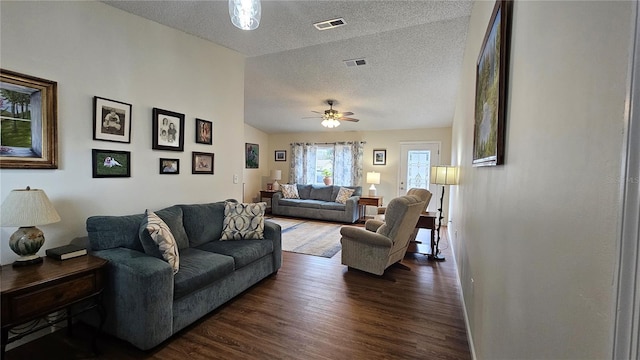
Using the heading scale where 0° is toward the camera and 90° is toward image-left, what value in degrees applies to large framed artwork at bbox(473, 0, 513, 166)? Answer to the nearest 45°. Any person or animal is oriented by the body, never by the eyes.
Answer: approximately 90°

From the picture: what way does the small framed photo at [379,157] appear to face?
toward the camera

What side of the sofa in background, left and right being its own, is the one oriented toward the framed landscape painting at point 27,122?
front

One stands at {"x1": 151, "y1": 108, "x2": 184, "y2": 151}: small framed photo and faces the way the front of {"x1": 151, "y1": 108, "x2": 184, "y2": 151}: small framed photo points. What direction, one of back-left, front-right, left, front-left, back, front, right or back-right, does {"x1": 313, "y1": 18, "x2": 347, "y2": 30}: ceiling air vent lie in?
front

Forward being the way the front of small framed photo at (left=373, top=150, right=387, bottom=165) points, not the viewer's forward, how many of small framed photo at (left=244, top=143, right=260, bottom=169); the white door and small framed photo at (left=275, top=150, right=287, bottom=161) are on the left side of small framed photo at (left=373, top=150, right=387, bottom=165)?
1

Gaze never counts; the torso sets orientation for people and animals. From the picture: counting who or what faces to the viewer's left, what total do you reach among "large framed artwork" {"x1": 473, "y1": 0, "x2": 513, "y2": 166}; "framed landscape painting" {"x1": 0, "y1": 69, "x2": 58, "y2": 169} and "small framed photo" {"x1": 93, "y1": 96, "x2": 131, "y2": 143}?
1

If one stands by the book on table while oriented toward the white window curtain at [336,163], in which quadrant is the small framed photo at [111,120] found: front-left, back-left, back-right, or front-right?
front-left

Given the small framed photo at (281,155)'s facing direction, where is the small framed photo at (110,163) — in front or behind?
in front

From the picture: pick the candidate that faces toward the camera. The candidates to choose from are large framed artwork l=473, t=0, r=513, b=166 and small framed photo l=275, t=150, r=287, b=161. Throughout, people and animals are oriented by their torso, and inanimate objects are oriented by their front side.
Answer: the small framed photo

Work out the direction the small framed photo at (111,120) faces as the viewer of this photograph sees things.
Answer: facing the viewer and to the right of the viewer

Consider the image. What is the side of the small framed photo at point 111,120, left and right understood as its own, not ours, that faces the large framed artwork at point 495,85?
front

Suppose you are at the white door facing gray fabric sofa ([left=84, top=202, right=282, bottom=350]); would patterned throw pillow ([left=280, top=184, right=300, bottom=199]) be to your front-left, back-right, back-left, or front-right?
front-right
